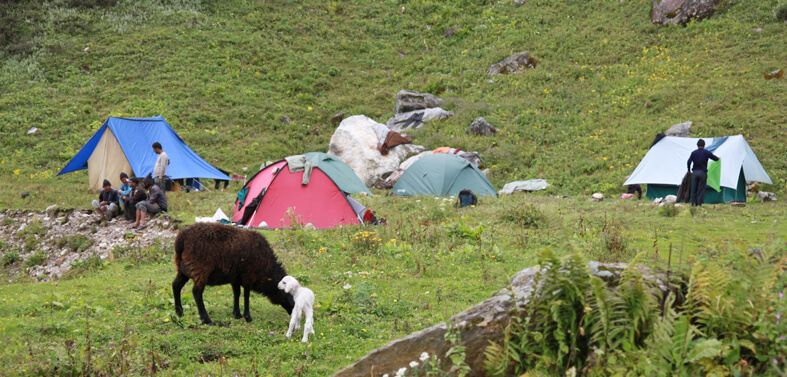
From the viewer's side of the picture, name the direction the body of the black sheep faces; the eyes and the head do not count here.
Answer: to the viewer's right

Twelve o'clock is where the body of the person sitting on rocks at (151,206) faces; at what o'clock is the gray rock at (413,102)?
The gray rock is roughly at 5 o'clock from the person sitting on rocks.

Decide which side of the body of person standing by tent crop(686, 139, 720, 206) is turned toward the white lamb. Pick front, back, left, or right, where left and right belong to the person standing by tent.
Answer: back

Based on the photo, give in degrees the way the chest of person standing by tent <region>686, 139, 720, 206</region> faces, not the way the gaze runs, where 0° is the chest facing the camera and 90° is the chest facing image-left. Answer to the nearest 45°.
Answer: approximately 180°

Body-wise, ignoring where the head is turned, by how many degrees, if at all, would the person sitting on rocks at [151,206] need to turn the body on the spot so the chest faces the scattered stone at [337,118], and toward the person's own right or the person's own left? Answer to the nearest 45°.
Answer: approximately 135° to the person's own right

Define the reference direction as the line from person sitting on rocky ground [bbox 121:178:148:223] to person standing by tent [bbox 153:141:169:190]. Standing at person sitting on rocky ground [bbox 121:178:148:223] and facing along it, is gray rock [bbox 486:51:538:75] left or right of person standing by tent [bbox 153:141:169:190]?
right

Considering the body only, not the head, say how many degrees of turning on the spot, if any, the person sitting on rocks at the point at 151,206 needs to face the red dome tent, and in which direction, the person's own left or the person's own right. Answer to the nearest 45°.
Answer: approximately 135° to the person's own left

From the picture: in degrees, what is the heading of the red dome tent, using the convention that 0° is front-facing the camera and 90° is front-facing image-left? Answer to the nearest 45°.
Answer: approximately 90°

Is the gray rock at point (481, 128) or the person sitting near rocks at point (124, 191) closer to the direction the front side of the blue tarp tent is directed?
the person sitting near rocks

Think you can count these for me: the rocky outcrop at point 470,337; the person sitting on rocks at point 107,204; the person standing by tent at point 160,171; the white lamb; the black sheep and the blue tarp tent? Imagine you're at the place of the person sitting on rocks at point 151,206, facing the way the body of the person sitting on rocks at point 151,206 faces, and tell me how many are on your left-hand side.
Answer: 3

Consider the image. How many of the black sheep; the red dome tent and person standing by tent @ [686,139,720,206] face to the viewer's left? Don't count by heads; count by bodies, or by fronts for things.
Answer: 1

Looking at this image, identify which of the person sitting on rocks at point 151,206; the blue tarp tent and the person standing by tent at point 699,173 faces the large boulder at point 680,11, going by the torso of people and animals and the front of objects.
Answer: the person standing by tent

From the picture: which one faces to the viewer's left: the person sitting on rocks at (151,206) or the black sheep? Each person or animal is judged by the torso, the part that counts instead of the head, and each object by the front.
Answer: the person sitting on rocks

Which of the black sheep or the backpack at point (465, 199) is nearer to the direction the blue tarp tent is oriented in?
the black sheep

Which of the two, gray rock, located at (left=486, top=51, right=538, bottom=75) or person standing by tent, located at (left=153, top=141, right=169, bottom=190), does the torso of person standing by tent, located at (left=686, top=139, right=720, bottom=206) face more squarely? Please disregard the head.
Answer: the gray rock

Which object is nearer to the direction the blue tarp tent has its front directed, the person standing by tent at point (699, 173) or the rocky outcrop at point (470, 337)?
the rocky outcrop
